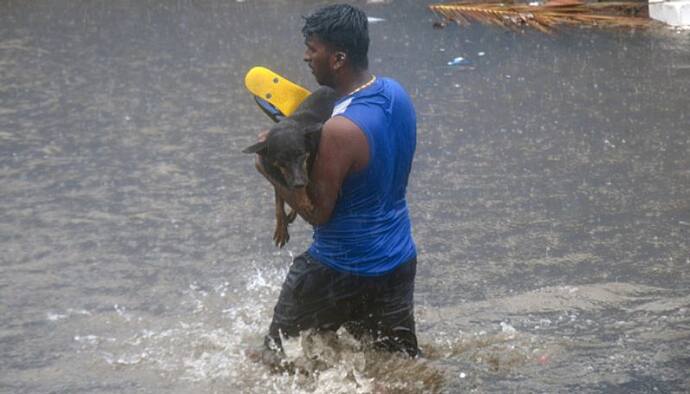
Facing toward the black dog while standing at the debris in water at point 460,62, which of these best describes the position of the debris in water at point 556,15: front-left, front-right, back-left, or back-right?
back-left

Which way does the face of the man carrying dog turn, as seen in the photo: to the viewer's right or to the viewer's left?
to the viewer's left

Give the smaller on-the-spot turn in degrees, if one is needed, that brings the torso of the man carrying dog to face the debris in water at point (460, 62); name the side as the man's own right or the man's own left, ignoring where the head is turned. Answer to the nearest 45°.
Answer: approximately 45° to the man's own right

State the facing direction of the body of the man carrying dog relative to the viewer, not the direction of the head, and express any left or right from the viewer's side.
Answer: facing away from the viewer and to the left of the viewer

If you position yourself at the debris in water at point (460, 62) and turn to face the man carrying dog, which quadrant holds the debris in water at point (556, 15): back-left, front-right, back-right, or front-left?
back-left

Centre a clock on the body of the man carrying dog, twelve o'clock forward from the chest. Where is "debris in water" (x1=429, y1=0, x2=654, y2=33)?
The debris in water is roughly at 2 o'clock from the man carrying dog.
